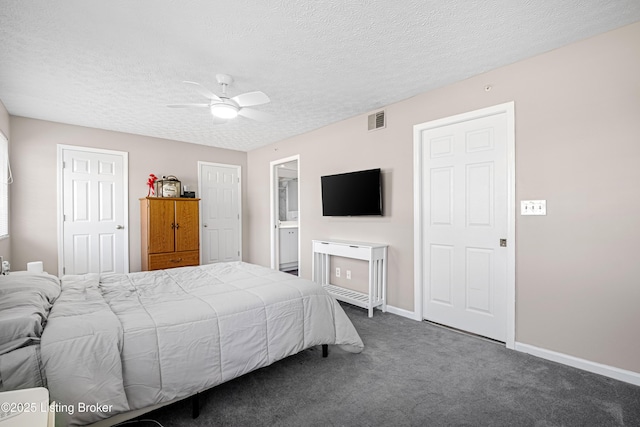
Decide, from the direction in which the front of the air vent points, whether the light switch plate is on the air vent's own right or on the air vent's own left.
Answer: on the air vent's own left

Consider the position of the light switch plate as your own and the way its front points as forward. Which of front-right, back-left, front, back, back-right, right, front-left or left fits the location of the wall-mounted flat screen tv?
right

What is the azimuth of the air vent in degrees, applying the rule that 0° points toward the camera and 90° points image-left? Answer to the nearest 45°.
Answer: approximately 45°

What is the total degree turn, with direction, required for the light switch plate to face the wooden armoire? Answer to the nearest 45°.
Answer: approximately 90° to its right

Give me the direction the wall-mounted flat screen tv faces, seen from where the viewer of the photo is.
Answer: facing the viewer and to the left of the viewer

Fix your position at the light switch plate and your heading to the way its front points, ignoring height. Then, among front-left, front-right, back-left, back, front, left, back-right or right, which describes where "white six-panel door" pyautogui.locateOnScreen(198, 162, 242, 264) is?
right

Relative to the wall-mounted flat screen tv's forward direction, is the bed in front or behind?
in front

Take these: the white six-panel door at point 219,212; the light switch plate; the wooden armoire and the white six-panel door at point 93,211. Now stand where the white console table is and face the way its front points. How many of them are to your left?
1

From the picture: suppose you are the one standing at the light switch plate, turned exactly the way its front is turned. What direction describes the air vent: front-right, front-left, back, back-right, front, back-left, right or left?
right

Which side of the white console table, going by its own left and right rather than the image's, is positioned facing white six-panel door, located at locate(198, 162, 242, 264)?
right

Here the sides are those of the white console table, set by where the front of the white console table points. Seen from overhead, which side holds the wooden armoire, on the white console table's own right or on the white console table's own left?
on the white console table's own right

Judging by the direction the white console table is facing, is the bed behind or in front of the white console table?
in front
